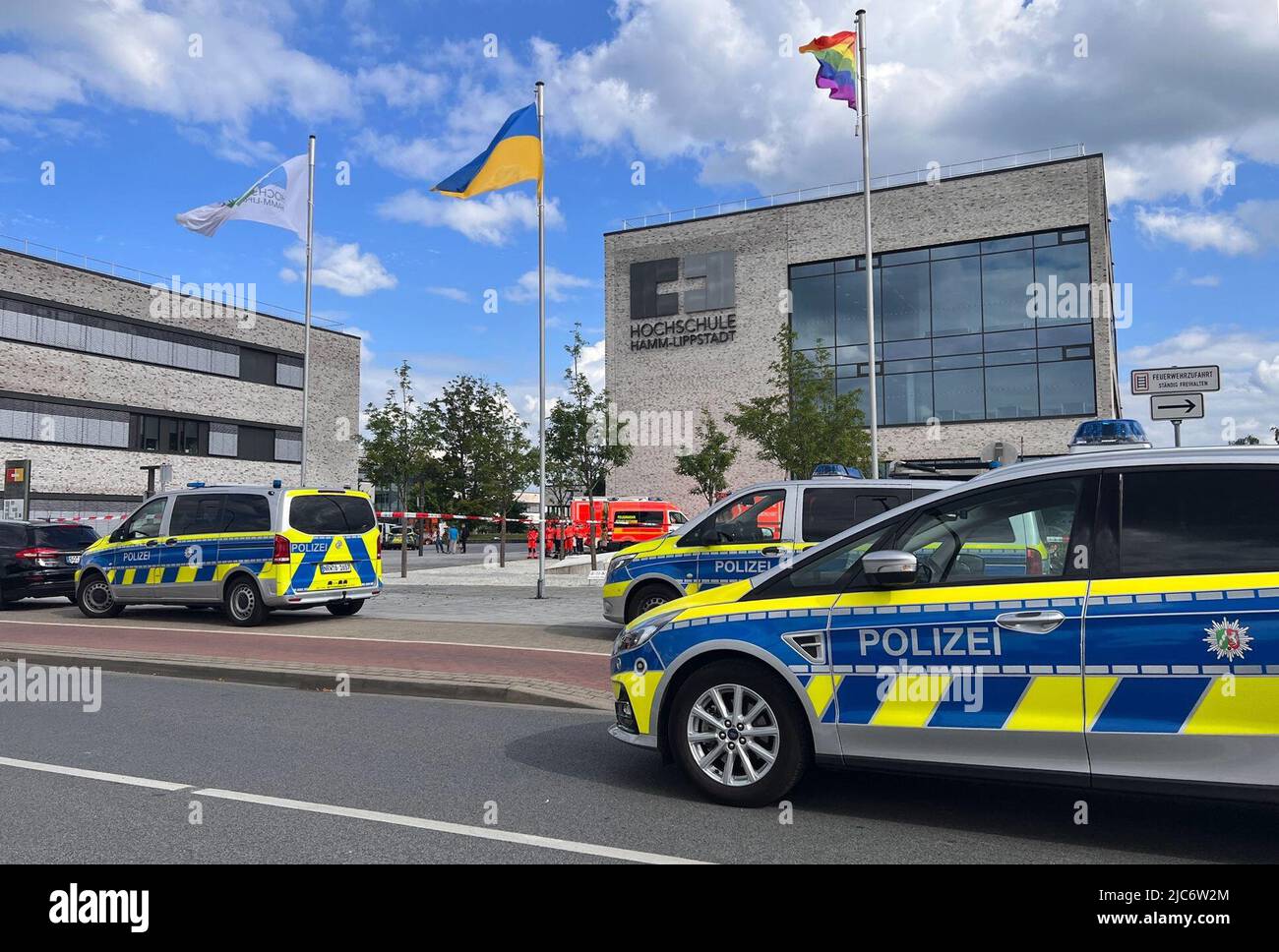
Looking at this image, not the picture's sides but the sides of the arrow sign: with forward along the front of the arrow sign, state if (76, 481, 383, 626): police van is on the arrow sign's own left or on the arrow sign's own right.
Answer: on the arrow sign's own right

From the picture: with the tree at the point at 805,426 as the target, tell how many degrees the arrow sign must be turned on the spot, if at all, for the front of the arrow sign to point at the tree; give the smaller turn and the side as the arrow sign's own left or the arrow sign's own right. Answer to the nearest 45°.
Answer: approximately 135° to the arrow sign's own right

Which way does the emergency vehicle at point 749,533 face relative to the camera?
to the viewer's left

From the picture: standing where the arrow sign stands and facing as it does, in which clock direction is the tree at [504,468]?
The tree is roughly at 4 o'clock from the arrow sign.

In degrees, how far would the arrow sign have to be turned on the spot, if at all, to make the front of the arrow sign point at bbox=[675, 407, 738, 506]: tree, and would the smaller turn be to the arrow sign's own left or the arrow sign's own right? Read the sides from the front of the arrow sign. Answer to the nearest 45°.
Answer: approximately 135° to the arrow sign's own right

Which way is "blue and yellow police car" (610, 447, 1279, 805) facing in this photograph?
to the viewer's left

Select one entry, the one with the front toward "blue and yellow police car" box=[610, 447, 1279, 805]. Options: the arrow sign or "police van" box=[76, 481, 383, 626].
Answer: the arrow sign

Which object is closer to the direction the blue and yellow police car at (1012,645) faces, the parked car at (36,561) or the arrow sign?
the parked car

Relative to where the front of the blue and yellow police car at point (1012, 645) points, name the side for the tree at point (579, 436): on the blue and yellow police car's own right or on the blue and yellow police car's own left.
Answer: on the blue and yellow police car's own right

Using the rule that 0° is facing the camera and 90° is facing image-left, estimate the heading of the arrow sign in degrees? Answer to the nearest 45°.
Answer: approximately 0°

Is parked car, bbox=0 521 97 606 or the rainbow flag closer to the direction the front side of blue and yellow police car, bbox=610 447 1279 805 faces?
the parked car

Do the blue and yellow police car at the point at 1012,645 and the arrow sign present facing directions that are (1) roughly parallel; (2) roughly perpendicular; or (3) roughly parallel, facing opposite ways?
roughly perpendicular

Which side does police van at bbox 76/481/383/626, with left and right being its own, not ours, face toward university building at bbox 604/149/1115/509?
right

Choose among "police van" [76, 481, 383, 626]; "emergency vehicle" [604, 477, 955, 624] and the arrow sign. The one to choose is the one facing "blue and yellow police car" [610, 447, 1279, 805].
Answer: the arrow sign

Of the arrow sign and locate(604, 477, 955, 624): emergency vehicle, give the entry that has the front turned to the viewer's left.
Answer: the emergency vehicle
